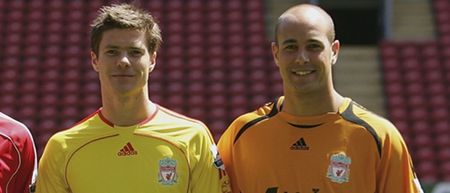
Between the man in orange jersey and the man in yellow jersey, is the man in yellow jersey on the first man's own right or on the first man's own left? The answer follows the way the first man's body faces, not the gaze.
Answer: on the first man's own right

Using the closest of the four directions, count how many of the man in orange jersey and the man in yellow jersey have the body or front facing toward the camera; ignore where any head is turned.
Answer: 2

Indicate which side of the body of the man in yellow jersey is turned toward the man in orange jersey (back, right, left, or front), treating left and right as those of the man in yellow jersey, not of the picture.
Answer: left
